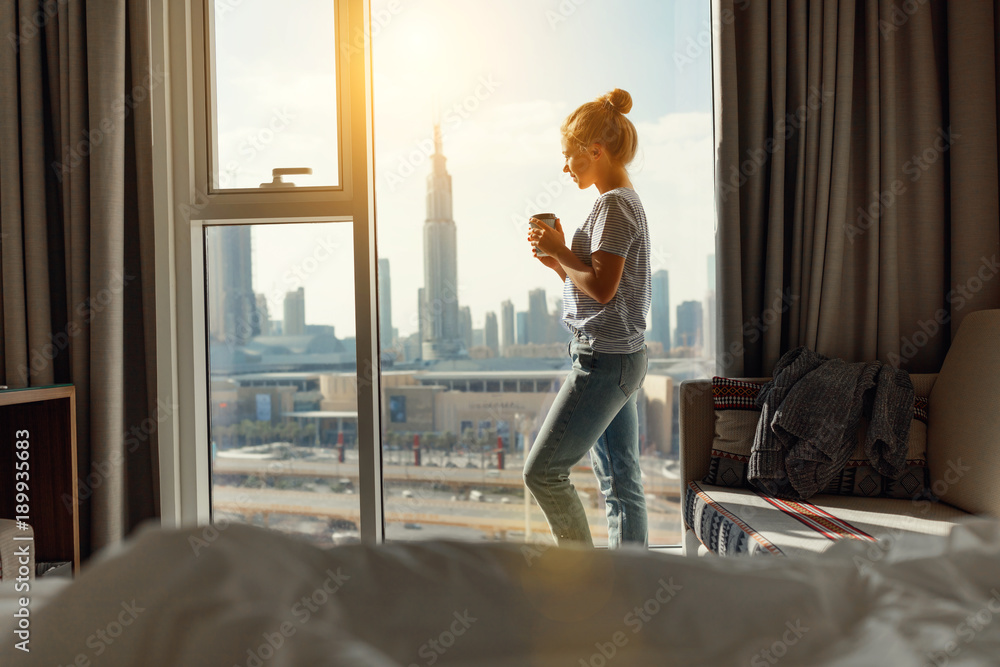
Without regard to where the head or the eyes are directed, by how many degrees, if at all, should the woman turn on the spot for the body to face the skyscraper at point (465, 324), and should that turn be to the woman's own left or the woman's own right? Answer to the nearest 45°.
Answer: approximately 45° to the woman's own right

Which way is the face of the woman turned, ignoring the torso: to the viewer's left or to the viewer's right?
to the viewer's left

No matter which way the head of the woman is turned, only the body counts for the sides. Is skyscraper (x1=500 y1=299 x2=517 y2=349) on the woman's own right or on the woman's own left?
on the woman's own right

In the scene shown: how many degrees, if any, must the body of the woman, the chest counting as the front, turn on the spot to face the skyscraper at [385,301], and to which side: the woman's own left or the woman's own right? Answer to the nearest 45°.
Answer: approximately 45° to the woman's own right

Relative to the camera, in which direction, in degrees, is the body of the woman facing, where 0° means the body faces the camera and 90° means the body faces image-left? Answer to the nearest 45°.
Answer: approximately 90°

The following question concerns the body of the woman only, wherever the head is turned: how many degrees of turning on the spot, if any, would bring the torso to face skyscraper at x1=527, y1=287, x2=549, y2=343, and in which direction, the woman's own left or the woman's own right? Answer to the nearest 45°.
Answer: approximately 90° to the woman's own right

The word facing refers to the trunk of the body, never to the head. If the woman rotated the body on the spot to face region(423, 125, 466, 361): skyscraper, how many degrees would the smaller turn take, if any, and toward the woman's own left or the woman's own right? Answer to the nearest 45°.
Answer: approximately 45° to the woman's own right

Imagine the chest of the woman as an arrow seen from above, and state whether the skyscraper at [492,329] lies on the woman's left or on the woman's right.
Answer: on the woman's right

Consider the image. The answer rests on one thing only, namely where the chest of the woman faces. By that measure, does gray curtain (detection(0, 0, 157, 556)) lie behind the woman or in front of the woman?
in front

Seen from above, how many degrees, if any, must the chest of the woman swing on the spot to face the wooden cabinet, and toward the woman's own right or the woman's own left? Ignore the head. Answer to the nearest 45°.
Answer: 0° — they already face it
